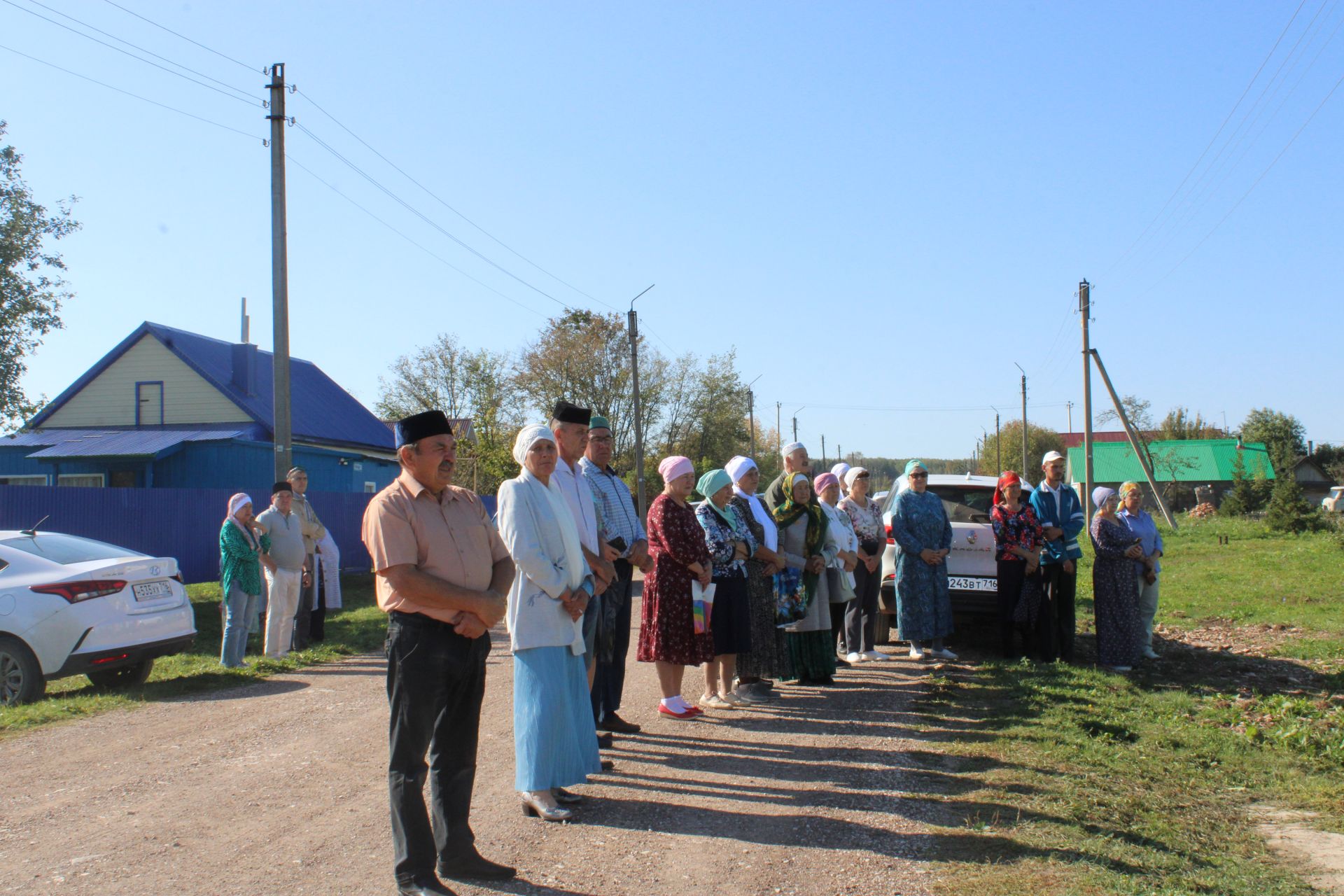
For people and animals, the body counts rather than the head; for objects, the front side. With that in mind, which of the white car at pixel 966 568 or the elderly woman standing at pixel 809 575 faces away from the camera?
the white car

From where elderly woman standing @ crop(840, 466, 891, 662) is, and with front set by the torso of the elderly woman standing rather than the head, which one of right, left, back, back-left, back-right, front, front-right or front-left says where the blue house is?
back

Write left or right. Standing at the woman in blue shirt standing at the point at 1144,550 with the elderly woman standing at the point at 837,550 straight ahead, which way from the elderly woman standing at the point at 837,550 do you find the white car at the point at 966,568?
right

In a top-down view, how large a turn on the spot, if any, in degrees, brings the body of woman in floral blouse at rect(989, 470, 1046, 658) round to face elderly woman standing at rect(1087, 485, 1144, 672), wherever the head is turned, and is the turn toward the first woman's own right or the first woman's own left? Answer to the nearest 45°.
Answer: approximately 45° to the first woman's own left

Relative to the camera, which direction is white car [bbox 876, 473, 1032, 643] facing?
away from the camera

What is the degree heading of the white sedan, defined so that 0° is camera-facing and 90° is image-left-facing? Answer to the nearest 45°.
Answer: approximately 135°

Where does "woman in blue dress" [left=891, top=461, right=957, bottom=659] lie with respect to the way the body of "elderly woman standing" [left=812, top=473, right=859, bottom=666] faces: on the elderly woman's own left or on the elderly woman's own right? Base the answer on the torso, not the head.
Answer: on the elderly woman's own left

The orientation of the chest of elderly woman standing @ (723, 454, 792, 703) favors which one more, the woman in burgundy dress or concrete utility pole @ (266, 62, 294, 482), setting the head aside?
the woman in burgundy dress
